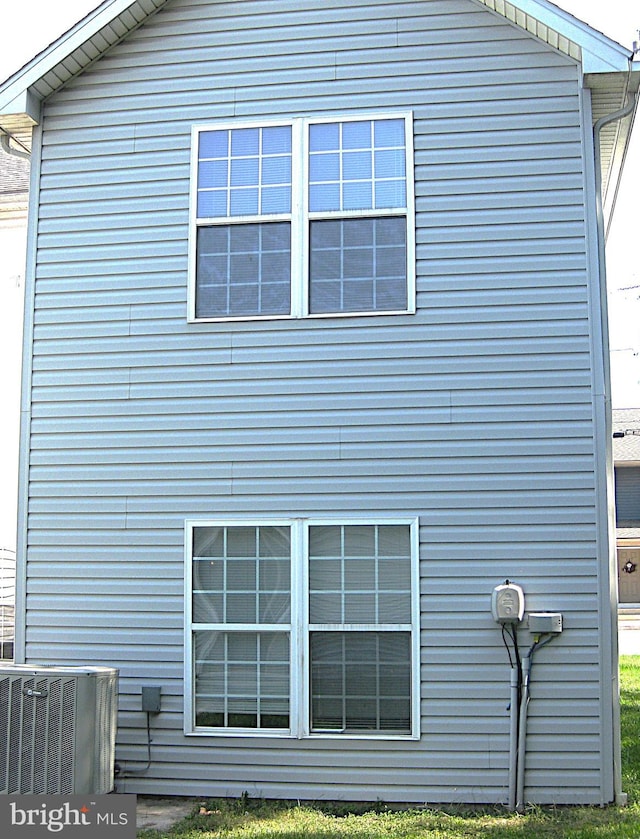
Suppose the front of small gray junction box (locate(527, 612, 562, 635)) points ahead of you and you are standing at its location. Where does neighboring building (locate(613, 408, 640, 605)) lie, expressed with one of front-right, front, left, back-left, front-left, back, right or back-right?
back

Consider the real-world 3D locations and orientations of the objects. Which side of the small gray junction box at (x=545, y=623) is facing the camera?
front

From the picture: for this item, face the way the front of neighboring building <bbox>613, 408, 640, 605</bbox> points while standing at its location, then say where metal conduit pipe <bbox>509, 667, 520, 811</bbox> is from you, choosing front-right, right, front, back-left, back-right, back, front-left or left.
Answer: front

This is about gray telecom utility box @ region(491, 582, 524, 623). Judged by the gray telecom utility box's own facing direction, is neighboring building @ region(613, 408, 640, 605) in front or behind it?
behind

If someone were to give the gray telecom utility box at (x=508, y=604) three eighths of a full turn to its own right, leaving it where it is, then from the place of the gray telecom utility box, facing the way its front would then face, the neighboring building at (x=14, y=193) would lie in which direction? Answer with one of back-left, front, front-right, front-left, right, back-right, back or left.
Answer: front

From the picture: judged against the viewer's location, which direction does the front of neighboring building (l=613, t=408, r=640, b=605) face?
facing the viewer

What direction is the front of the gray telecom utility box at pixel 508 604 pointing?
toward the camera

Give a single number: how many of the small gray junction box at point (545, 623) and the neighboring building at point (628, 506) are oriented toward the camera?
2

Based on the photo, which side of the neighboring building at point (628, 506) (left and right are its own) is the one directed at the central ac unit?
front

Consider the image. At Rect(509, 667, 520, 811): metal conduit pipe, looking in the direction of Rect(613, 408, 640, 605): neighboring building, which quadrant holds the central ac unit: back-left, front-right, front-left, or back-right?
back-left
